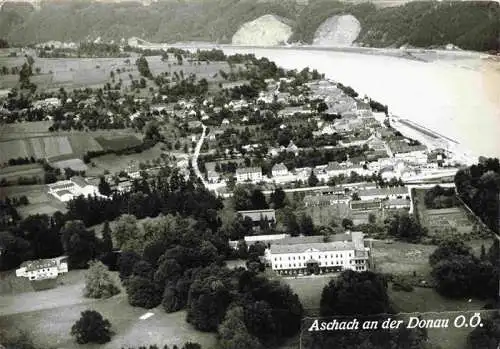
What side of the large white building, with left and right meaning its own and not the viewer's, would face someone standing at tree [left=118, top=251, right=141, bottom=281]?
right

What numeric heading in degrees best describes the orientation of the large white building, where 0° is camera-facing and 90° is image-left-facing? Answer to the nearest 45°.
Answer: approximately 0°

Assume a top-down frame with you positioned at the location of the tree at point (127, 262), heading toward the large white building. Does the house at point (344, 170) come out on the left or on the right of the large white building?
left

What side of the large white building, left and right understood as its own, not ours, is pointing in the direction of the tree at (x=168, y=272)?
right

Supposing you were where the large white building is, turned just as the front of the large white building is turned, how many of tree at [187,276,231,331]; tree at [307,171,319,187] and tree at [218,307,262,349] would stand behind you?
1

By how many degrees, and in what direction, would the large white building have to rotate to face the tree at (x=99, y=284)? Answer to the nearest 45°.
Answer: approximately 90° to its right

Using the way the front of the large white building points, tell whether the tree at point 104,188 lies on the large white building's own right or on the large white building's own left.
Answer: on the large white building's own right

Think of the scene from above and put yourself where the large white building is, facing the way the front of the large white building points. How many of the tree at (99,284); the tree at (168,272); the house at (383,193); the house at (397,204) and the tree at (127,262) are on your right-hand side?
3

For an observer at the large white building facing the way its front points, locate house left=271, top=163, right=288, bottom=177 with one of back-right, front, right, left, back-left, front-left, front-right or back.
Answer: back

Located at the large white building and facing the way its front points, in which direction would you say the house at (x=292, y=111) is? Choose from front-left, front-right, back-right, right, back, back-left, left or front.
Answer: back

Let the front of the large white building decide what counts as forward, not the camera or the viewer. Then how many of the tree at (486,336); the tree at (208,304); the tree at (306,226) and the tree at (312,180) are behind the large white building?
2
